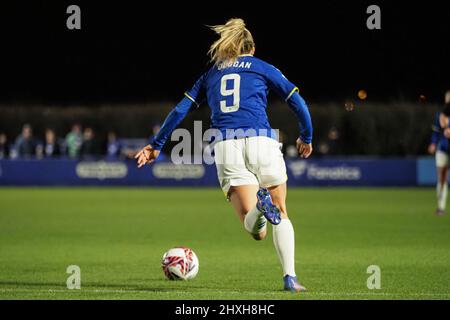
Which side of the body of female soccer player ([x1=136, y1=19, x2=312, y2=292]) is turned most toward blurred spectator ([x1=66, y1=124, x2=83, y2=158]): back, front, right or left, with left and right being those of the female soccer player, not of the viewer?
front

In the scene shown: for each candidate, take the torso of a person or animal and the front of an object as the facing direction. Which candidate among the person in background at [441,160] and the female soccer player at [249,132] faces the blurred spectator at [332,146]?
the female soccer player

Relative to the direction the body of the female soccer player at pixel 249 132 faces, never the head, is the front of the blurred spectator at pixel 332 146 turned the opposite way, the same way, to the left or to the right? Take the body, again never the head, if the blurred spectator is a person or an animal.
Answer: the opposite way

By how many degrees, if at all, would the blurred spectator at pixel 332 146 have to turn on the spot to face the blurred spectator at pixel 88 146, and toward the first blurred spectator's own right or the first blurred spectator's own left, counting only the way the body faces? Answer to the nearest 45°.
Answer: approximately 45° to the first blurred spectator's own right

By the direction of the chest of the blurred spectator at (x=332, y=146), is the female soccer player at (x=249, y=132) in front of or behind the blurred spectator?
in front

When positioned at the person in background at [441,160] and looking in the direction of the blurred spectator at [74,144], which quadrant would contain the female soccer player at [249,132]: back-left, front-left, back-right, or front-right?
back-left

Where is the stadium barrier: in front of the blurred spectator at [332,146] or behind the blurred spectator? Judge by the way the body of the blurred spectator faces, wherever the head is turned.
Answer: in front

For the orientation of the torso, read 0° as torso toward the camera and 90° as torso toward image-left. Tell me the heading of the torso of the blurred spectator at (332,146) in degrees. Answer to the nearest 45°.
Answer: approximately 0°

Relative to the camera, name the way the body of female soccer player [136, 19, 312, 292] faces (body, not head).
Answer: away from the camera

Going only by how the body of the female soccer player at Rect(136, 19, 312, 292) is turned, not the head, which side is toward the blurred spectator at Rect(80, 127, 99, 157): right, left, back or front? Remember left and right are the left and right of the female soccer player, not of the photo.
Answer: front

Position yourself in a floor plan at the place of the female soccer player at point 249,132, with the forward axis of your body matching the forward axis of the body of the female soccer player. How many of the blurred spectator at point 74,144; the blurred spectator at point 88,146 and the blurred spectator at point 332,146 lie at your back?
0

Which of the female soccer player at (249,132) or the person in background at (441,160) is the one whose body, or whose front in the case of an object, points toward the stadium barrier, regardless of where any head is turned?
the female soccer player

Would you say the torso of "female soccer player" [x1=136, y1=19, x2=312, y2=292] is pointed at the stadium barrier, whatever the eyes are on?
yes
